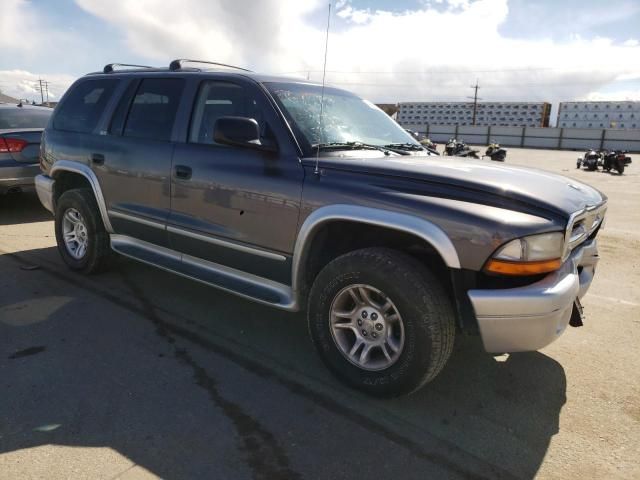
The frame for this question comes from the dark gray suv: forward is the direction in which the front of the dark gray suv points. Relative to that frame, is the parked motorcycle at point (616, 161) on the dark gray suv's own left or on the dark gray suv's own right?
on the dark gray suv's own left

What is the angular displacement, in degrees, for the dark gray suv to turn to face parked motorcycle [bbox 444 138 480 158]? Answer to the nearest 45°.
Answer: approximately 135° to its left

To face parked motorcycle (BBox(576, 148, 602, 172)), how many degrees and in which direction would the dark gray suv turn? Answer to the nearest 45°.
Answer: approximately 90° to its left

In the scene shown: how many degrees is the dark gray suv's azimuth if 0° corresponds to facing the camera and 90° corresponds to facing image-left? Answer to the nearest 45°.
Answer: approximately 315°
